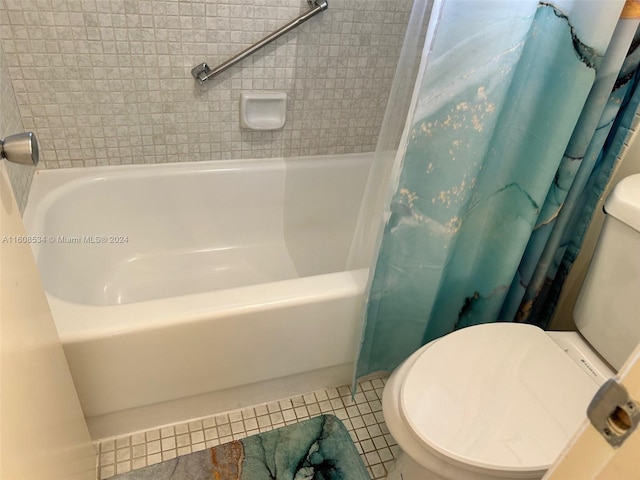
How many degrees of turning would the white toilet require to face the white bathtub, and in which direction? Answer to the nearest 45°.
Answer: approximately 45° to its right

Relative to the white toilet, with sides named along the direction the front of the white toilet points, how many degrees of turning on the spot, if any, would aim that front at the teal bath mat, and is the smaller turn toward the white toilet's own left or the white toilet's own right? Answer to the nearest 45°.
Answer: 0° — it already faces it

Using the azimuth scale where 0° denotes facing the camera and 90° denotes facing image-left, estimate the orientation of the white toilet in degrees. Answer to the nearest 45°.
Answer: approximately 45°

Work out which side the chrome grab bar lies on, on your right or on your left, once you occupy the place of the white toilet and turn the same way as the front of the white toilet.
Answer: on your right
